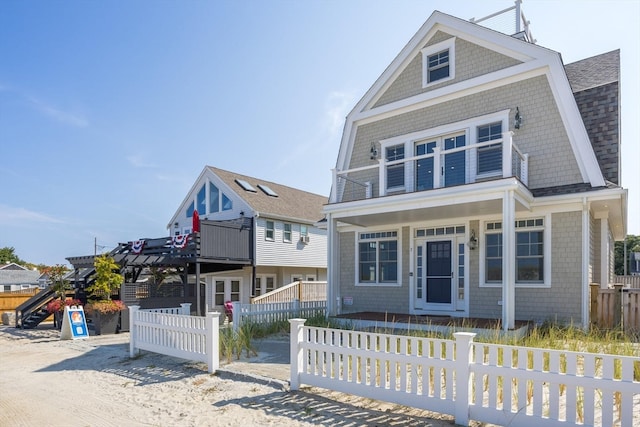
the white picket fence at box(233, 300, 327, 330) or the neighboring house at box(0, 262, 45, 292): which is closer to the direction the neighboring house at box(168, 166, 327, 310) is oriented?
the white picket fence

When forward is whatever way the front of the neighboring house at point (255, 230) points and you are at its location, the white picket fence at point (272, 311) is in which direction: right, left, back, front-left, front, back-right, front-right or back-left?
front-left

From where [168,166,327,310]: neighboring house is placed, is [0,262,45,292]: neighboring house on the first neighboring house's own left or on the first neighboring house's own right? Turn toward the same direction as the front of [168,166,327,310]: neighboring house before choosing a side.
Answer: on the first neighboring house's own right

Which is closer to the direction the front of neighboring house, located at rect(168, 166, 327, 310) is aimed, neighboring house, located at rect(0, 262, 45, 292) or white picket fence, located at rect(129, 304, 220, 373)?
the white picket fence

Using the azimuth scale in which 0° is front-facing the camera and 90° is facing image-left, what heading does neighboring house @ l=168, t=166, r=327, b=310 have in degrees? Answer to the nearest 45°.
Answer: approximately 45°

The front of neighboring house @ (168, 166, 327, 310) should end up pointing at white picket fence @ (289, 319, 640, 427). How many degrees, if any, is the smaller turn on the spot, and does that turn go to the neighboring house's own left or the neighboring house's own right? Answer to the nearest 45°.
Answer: approximately 45° to the neighboring house's own left
